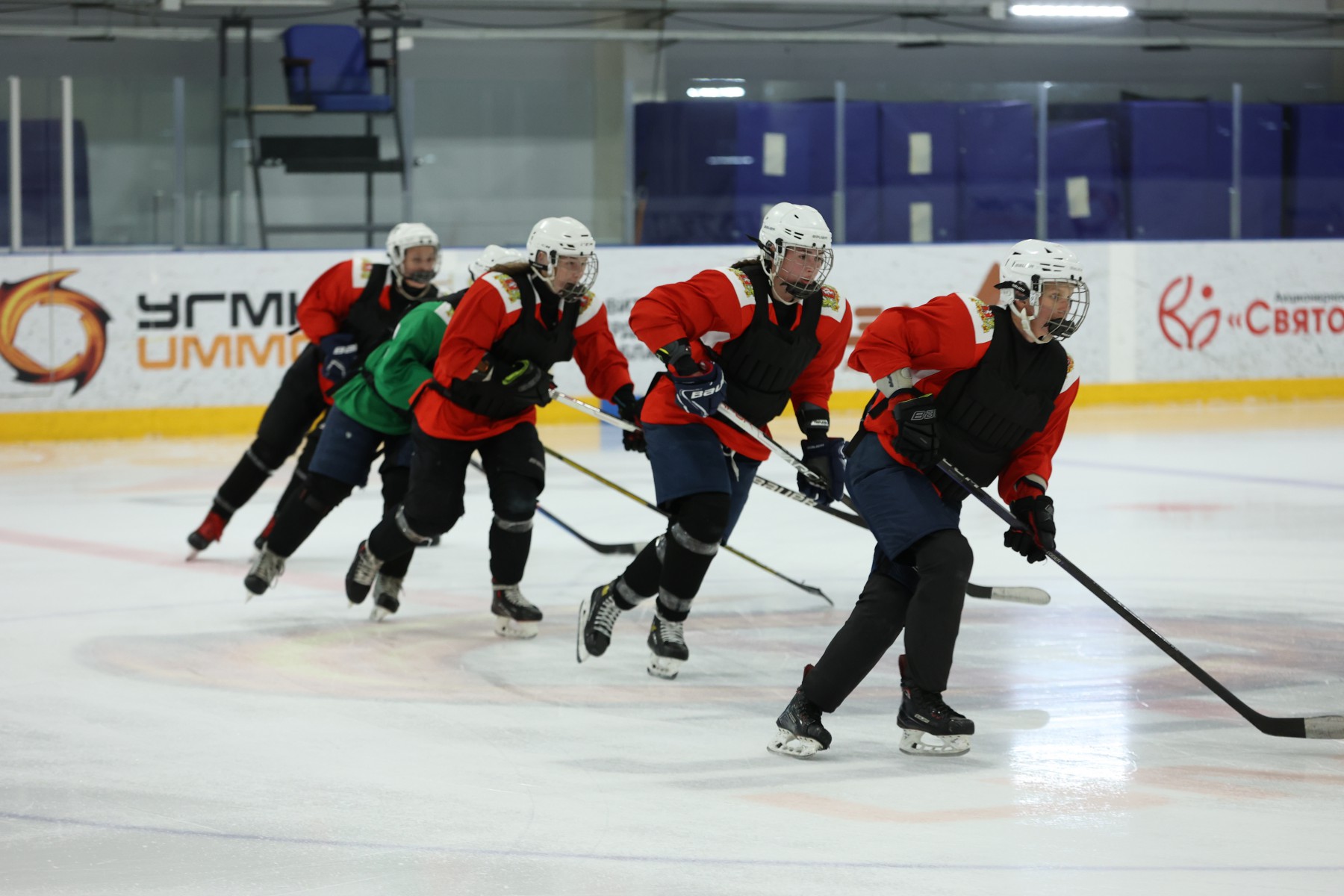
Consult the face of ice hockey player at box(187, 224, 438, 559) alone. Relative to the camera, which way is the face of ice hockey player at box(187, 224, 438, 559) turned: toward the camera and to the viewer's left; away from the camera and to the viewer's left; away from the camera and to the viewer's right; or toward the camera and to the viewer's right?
toward the camera and to the viewer's right

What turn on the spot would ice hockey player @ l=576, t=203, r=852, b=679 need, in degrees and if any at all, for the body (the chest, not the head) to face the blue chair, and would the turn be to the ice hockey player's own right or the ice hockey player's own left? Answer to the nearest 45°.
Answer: approximately 135° to the ice hockey player's own left

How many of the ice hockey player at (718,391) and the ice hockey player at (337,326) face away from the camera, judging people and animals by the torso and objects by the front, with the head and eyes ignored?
0

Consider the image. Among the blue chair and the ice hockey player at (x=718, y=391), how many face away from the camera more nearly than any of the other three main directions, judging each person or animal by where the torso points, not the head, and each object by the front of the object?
0

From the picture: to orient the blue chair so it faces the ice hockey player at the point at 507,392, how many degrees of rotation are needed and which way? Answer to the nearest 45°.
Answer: approximately 45° to its right

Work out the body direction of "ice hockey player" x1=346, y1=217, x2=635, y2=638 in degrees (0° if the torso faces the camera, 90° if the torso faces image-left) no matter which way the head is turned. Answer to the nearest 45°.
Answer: approximately 315°

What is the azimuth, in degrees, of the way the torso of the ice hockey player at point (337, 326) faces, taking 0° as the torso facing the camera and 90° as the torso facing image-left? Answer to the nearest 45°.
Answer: approximately 315°

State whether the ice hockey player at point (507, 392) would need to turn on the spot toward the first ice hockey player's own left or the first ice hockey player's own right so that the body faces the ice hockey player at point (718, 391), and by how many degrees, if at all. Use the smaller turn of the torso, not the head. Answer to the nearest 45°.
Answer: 0° — they already face them
